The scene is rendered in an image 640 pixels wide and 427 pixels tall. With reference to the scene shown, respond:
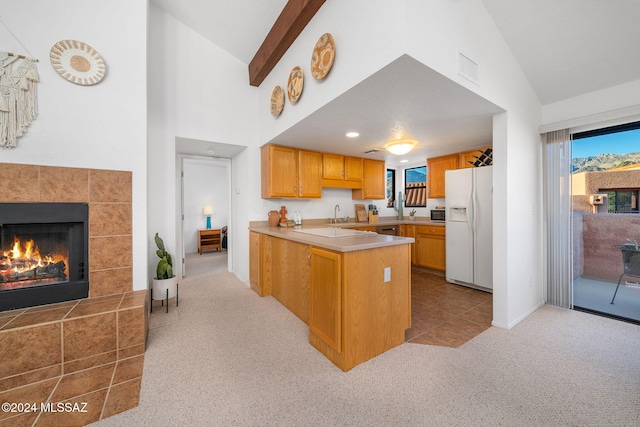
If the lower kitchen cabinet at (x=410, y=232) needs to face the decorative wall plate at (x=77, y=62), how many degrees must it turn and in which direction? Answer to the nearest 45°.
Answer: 0° — it already faces it

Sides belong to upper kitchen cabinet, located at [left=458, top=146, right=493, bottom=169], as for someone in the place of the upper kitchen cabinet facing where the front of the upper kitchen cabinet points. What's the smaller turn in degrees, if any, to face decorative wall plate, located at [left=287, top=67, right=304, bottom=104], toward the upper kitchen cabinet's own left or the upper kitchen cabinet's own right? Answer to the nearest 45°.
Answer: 0° — it already faces it

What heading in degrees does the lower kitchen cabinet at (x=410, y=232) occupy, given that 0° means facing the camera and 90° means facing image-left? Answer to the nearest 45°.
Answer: approximately 45°

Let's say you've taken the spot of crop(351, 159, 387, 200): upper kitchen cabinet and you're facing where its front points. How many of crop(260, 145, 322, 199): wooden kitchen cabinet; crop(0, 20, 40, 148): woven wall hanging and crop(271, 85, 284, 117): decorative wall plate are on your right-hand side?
3

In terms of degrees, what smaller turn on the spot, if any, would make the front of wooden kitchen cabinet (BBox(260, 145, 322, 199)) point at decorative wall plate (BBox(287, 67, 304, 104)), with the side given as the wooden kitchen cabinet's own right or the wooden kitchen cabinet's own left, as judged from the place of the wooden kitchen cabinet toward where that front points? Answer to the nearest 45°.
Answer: approximately 45° to the wooden kitchen cabinet's own right

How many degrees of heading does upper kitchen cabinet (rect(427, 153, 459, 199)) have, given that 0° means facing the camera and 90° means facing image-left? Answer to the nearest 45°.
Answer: approximately 45°

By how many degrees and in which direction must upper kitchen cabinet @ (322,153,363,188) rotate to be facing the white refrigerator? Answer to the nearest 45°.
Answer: approximately 45° to its left

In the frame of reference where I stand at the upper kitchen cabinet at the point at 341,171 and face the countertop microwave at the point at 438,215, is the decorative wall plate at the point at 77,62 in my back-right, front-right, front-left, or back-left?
back-right
